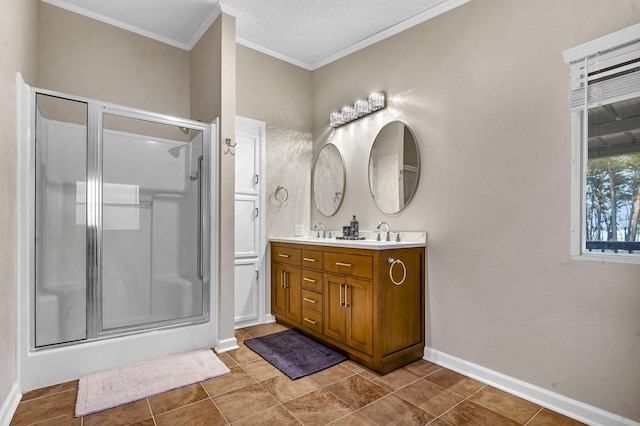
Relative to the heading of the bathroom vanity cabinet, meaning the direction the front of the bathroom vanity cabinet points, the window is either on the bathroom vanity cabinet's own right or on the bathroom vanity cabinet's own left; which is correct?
on the bathroom vanity cabinet's own left

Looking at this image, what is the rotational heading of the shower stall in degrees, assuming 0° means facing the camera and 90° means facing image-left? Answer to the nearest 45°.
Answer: approximately 315°

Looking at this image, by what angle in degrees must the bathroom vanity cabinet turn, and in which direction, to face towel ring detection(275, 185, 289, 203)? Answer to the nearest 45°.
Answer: approximately 90° to its right

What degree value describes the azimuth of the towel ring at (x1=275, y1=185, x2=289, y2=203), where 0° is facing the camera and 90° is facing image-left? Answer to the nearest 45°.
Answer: approximately 315°
